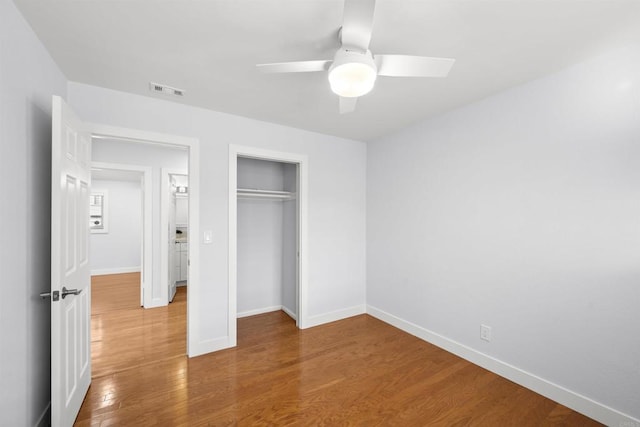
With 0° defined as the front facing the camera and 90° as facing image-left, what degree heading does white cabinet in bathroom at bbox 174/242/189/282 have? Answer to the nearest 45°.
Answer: approximately 0°

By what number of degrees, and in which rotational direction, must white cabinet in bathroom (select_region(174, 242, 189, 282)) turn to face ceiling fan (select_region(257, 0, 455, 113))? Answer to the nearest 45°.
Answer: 0° — it already faces it
